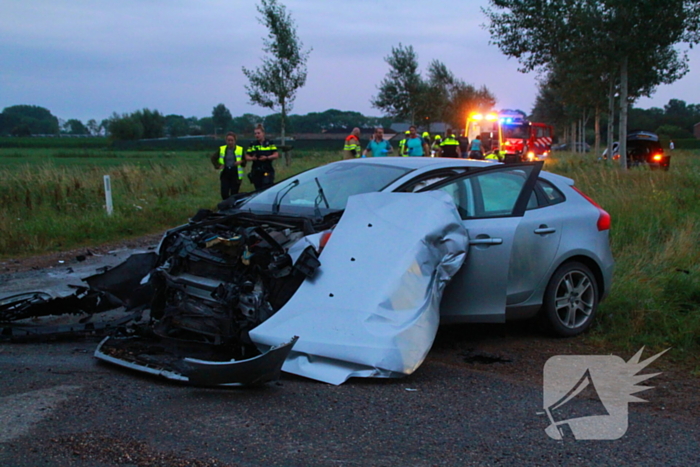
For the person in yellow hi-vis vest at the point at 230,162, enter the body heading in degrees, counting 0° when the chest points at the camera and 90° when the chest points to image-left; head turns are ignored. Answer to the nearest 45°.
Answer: approximately 0°

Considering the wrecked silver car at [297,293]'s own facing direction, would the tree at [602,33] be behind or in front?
behind

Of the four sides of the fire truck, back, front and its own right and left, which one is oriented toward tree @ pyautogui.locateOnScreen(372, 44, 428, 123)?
right

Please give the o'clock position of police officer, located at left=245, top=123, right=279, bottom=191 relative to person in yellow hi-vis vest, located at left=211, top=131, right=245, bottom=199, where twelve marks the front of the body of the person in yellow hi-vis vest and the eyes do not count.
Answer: The police officer is roughly at 10 o'clock from the person in yellow hi-vis vest.

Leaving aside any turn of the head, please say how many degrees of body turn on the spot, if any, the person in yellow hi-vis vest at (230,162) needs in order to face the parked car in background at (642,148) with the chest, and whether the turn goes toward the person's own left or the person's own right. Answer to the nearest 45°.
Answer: approximately 135° to the person's own left

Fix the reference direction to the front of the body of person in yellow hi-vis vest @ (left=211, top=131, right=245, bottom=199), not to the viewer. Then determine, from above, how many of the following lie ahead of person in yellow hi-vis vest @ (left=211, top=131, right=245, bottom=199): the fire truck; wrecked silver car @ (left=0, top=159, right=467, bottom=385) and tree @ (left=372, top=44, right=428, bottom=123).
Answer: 1

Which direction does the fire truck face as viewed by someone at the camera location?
facing the viewer and to the left of the viewer

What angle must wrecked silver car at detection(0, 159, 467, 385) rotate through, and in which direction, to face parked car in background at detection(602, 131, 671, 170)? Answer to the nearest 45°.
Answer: approximately 180°

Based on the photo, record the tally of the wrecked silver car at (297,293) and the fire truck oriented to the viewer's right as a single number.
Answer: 0

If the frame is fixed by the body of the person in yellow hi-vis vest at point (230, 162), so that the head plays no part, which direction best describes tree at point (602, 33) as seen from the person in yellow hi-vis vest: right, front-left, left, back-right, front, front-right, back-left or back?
back-left

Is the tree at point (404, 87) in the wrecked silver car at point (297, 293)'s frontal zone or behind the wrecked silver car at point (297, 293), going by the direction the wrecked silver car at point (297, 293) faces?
behind

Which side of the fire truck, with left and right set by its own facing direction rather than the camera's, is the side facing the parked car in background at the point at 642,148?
left

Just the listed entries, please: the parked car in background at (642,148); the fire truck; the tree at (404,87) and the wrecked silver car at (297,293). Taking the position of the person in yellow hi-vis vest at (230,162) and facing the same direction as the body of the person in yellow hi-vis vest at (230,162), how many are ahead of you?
1
